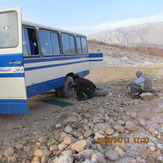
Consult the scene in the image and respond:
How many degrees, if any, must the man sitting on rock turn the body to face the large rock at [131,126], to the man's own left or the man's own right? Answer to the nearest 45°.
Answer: approximately 90° to the man's own left

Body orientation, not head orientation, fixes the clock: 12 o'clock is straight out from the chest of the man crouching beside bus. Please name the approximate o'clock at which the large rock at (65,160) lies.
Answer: The large rock is roughly at 9 o'clock from the man crouching beside bus.

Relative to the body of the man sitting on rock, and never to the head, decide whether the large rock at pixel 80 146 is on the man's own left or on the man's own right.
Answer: on the man's own left

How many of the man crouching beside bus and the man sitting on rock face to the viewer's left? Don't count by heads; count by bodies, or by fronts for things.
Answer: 2

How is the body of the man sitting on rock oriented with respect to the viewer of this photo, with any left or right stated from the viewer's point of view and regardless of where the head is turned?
facing to the left of the viewer

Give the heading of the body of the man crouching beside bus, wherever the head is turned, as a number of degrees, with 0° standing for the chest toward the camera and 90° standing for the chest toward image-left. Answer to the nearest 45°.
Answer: approximately 90°

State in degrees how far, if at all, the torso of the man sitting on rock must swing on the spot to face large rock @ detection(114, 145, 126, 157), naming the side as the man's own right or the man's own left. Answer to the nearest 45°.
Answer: approximately 90° to the man's own left

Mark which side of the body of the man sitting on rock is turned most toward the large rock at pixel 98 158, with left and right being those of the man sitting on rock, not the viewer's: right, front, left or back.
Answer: left

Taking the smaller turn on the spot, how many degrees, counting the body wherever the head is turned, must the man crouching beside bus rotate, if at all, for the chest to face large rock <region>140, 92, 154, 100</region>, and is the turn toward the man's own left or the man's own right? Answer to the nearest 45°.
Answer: approximately 180°

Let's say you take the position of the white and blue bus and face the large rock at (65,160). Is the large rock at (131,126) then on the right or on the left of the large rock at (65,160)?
left
